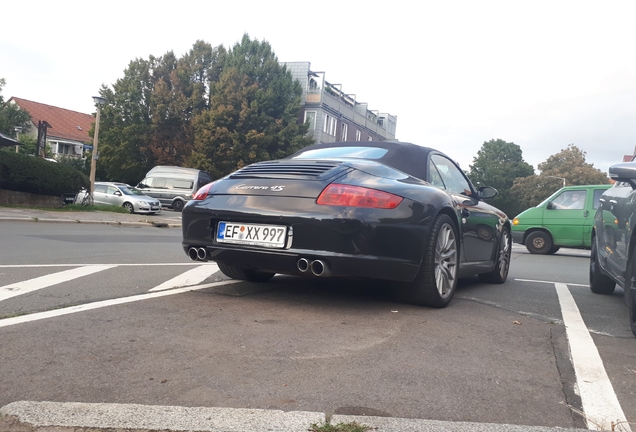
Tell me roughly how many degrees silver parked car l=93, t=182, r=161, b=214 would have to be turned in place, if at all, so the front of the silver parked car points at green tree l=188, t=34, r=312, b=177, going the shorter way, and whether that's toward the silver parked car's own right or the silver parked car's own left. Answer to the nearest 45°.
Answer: approximately 90° to the silver parked car's own left

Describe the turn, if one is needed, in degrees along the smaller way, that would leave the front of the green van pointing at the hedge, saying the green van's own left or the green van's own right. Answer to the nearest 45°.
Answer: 0° — it already faces it

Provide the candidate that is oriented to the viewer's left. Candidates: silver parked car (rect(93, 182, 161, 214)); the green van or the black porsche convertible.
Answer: the green van

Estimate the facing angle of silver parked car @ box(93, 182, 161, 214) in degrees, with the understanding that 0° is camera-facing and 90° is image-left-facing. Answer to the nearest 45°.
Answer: approximately 315°

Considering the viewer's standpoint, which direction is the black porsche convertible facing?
facing away from the viewer and to the right of the viewer

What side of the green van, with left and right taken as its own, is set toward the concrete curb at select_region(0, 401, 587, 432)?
left

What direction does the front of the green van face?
to the viewer's left

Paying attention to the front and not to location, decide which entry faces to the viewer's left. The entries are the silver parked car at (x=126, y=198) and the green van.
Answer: the green van

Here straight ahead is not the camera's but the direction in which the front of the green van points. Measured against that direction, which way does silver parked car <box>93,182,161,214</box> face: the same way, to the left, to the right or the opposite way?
the opposite way

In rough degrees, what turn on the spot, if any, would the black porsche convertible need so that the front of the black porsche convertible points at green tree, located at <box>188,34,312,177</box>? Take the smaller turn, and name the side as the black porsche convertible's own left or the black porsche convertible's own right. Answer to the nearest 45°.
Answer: approximately 45° to the black porsche convertible's own left
